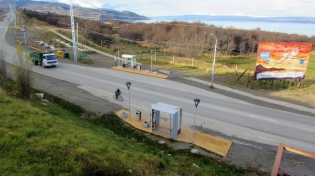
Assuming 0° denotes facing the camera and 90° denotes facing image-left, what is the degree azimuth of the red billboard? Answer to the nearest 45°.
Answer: approximately 0°

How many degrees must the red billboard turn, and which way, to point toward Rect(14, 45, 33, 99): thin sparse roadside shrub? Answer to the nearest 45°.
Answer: approximately 45° to its right

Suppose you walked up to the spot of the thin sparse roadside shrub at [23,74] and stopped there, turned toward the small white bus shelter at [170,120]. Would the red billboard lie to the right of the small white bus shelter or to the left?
left

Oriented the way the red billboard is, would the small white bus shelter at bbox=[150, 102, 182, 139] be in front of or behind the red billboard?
in front
